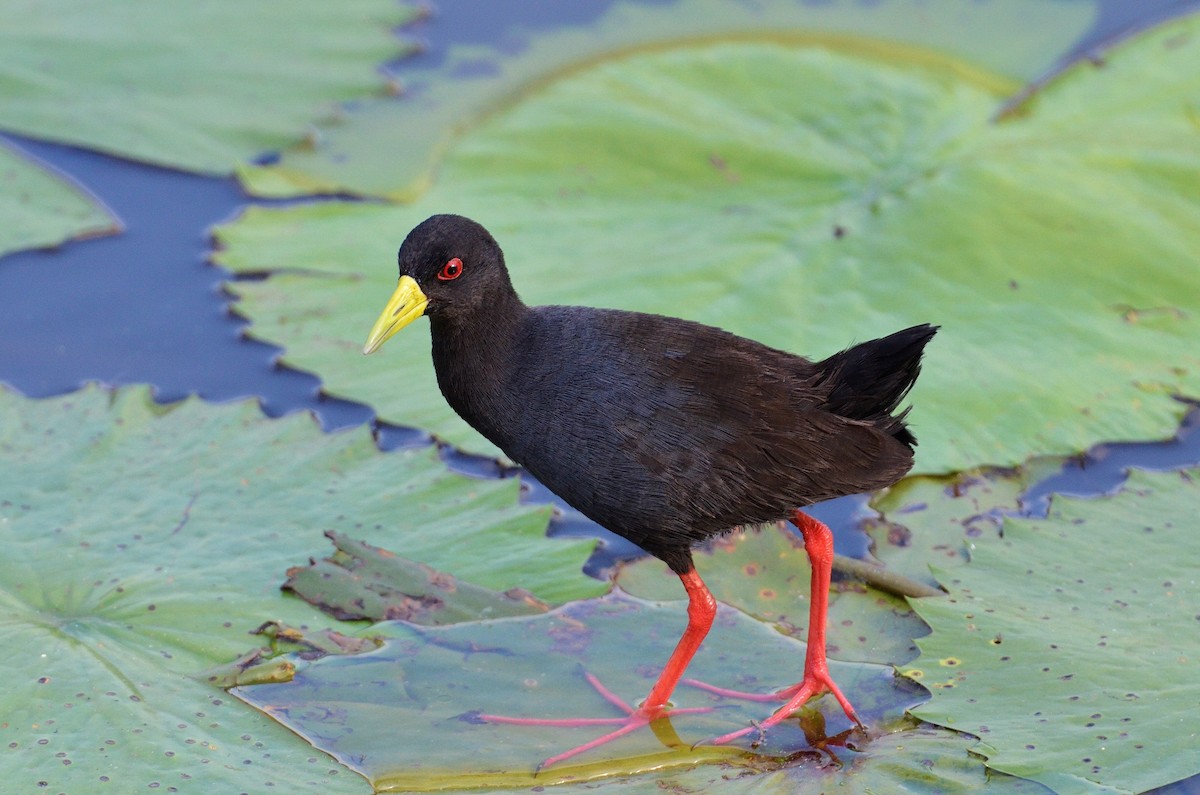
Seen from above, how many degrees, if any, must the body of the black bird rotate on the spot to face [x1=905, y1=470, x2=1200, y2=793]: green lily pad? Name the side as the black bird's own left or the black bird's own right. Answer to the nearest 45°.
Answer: approximately 180°

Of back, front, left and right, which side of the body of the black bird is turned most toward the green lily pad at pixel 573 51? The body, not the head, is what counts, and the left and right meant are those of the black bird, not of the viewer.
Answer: right

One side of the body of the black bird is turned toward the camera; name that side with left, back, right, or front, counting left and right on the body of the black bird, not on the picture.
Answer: left

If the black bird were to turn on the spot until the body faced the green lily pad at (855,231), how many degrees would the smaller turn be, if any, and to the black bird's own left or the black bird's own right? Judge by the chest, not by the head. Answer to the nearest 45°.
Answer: approximately 90° to the black bird's own right

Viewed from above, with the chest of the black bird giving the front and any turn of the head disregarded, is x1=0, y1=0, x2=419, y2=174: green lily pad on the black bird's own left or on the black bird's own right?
on the black bird's own right

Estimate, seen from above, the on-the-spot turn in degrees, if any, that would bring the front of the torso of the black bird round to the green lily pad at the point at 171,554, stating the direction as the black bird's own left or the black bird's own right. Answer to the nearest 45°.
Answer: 0° — it already faces it

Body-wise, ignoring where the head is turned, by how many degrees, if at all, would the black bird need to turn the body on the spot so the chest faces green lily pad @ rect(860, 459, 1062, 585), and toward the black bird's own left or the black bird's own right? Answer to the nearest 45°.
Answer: approximately 135° to the black bird's own right
